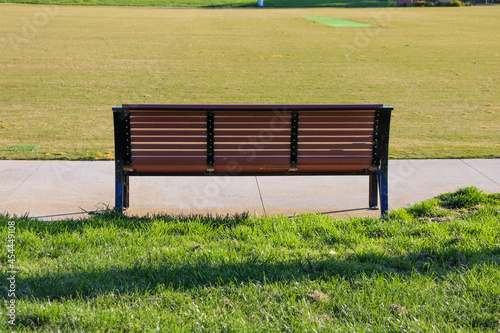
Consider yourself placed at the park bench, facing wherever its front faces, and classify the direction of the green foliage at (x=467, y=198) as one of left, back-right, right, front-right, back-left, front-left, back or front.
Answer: right

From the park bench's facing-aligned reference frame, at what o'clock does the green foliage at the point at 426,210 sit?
The green foliage is roughly at 3 o'clock from the park bench.

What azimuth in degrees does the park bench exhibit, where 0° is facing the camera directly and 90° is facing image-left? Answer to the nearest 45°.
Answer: approximately 180°
